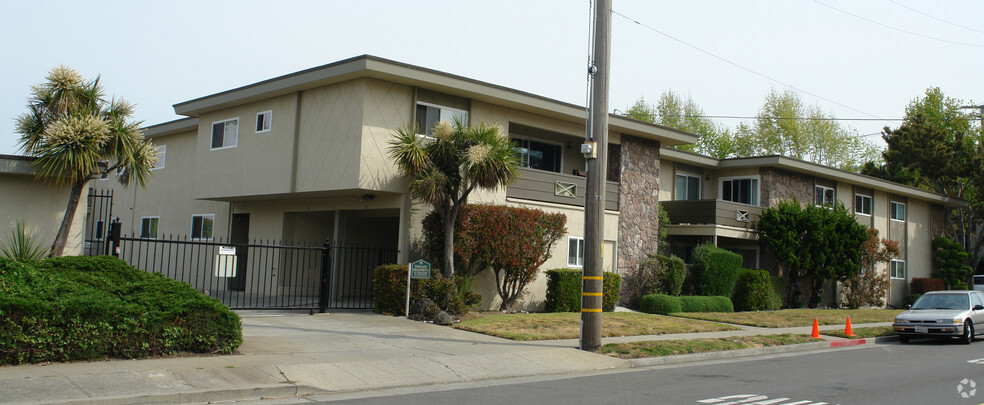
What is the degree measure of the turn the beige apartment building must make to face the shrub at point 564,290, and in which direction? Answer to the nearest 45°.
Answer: approximately 45° to its left

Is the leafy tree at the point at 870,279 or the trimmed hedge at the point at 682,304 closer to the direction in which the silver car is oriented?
the trimmed hedge

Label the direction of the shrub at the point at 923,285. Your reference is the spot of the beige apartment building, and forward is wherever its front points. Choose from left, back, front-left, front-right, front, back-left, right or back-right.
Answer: left

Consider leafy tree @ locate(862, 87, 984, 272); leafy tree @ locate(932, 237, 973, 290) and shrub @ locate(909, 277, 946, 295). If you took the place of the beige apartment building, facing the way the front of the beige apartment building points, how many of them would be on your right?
0

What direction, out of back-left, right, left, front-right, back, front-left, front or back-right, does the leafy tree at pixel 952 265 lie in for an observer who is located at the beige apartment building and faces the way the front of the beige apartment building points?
left

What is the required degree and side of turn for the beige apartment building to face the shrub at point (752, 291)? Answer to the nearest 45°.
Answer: approximately 45° to its left

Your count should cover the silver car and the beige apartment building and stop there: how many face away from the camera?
0

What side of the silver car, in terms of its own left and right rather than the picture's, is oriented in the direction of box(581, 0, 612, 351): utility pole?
front

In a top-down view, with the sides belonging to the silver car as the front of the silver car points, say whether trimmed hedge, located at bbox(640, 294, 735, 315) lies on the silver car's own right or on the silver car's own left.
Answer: on the silver car's own right

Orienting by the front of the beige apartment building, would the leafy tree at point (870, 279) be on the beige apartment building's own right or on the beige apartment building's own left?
on the beige apartment building's own left

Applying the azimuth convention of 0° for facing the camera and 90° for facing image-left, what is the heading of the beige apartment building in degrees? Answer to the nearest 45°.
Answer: approximately 315°

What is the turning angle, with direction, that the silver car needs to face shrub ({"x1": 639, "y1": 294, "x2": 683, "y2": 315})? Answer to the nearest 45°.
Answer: approximately 45° to its right

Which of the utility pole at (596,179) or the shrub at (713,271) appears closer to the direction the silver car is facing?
the utility pole

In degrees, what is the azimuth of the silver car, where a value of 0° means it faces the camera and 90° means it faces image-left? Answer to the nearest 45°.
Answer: approximately 45°

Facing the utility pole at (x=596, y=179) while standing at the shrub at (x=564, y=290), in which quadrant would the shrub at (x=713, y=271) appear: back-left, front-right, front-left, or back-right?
back-left

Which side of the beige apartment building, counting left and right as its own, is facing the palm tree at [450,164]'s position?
front

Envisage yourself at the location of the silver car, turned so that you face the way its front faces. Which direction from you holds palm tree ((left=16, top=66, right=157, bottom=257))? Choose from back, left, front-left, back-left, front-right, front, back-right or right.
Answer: front

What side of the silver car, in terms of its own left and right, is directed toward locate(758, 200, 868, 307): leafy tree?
right
